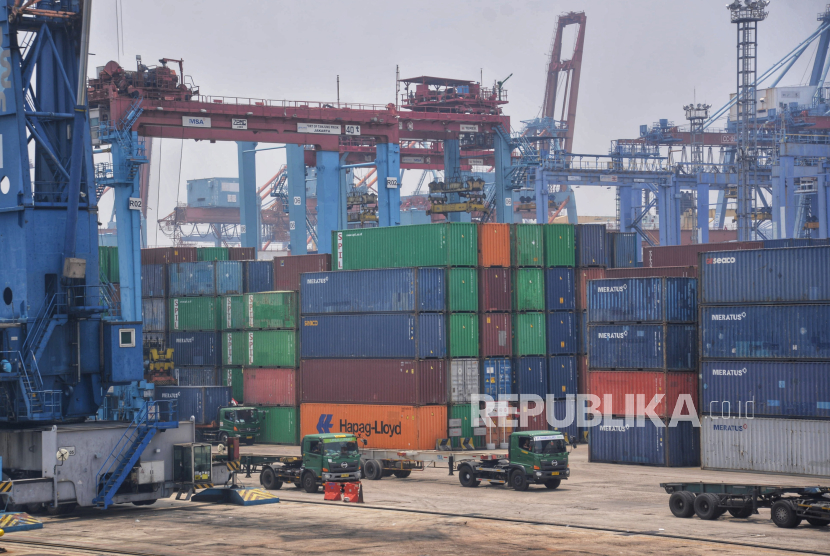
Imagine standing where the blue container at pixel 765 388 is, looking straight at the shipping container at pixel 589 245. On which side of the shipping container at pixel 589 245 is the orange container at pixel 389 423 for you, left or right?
left

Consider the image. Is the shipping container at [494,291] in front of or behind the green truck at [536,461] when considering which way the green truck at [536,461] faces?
behind

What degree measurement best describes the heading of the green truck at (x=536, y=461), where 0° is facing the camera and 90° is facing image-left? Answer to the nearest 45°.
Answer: approximately 315°

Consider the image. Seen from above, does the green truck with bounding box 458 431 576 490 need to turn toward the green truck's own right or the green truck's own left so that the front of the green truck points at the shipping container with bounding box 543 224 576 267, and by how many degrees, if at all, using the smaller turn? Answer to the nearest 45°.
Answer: approximately 135° to the green truck's own left

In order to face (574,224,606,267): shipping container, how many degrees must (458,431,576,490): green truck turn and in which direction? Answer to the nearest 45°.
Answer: approximately 135° to its left

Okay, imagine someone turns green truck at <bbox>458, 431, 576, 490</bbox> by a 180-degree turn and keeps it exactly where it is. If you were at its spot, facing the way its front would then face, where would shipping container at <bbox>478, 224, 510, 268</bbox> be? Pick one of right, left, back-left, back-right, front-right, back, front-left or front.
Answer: front-right

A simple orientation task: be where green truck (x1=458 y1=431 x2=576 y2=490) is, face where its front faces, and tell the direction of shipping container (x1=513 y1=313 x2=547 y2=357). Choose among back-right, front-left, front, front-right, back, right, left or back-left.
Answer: back-left

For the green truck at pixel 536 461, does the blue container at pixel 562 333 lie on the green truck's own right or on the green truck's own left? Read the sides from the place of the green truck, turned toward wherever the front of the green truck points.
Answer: on the green truck's own left

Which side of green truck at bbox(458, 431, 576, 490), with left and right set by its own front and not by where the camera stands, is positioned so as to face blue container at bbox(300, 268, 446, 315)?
back

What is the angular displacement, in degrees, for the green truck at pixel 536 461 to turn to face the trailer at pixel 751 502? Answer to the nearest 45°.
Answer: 0° — it already faces it

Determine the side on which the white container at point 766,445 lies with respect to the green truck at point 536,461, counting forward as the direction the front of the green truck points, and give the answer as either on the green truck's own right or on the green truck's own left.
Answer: on the green truck's own left

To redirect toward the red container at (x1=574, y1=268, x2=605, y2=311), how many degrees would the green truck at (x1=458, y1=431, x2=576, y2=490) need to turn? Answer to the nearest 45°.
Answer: approximately 135° to its left

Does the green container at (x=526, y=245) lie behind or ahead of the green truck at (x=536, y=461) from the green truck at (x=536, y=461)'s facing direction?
behind

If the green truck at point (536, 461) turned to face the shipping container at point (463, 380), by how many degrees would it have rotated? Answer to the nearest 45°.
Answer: approximately 135° to its left

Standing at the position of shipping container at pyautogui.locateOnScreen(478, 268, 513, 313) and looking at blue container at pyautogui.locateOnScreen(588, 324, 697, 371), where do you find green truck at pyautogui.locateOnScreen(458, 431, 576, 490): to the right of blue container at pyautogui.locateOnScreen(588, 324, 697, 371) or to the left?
right

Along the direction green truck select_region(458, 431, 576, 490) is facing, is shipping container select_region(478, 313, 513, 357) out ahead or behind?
behind
